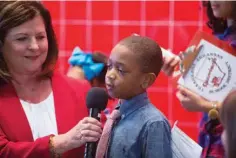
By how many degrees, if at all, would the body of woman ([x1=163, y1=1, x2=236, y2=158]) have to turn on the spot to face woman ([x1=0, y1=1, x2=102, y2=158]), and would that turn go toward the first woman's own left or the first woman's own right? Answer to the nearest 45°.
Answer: approximately 45° to the first woman's own right

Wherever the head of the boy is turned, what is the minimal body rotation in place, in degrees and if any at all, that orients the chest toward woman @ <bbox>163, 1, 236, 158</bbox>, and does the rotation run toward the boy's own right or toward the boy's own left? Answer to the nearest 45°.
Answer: approximately 180°

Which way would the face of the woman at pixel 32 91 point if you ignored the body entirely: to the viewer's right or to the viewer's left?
to the viewer's right

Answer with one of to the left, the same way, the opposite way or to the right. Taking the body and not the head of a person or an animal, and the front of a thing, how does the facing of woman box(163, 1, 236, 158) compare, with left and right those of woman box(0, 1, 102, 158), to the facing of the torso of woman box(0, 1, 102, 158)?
to the right

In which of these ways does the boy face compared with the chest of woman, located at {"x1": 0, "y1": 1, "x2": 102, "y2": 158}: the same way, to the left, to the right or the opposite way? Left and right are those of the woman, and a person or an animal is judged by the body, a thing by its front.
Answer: to the right

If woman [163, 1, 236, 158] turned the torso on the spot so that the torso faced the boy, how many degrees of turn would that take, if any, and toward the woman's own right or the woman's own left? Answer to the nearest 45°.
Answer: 0° — they already face them

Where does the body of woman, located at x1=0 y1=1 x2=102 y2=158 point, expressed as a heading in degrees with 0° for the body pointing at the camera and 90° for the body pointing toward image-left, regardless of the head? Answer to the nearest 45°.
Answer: approximately 315°

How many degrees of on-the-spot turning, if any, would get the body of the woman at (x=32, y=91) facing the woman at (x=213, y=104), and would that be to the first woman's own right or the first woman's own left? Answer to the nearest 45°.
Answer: approximately 45° to the first woman's own left

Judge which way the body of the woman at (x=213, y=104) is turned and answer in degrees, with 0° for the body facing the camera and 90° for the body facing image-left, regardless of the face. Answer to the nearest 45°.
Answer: approximately 45°
